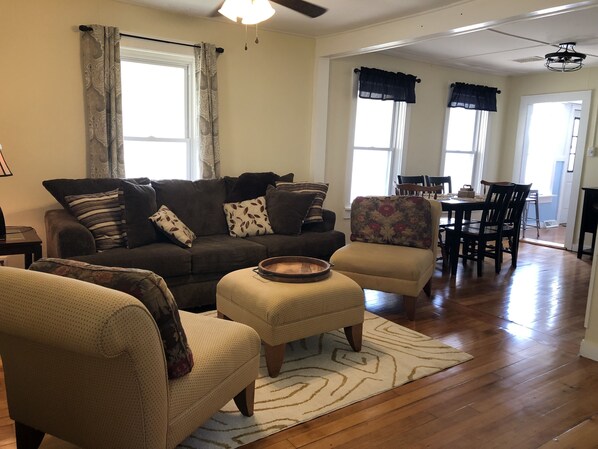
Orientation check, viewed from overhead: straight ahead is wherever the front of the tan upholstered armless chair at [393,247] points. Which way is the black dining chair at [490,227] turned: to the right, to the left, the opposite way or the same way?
to the right

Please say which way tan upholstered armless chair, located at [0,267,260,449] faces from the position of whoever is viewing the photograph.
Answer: facing away from the viewer and to the right of the viewer

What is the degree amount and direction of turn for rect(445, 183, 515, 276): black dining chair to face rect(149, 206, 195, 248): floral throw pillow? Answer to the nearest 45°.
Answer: approximately 90° to its left

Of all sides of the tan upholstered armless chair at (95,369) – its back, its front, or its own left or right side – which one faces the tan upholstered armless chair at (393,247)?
front

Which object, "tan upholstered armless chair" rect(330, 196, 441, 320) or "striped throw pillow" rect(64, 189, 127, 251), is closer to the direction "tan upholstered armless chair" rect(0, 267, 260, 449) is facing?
the tan upholstered armless chair

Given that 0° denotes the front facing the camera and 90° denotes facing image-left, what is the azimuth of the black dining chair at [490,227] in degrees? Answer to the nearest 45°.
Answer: approximately 135°

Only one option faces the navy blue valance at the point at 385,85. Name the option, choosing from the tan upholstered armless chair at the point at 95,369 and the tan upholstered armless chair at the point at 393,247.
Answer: the tan upholstered armless chair at the point at 95,369

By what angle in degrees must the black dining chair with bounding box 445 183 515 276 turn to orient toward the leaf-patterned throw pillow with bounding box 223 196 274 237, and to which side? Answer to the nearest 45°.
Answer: approximately 90° to its left

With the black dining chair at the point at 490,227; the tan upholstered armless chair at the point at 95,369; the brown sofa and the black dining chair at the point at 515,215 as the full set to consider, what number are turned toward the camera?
1

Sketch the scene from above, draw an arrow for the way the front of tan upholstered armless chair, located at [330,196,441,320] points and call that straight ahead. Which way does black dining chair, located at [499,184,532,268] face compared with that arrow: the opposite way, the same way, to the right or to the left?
to the right

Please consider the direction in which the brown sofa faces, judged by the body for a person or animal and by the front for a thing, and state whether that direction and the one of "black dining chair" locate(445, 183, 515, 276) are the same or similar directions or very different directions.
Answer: very different directions

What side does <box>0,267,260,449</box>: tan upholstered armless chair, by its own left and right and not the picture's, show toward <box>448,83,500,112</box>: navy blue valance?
front

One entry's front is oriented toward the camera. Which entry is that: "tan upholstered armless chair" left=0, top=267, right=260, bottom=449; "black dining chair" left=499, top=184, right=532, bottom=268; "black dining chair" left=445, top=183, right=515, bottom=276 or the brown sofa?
the brown sofa

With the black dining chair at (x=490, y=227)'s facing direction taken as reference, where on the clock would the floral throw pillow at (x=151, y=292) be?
The floral throw pillow is roughly at 8 o'clock from the black dining chair.

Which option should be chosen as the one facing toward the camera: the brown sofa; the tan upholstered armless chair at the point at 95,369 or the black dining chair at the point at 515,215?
the brown sofa

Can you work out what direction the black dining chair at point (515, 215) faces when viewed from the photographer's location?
facing away from the viewer and to the left of the viewer

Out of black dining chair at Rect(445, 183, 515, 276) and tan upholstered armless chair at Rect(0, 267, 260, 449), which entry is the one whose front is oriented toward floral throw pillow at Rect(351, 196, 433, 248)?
the tan upholstered armless chair
